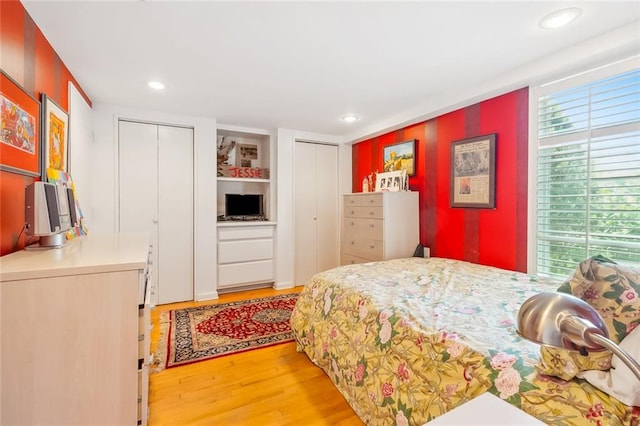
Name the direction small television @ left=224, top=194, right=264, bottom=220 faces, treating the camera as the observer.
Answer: facing the viewer

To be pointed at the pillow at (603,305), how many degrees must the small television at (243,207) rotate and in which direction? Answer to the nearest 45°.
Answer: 0° — it already faces it

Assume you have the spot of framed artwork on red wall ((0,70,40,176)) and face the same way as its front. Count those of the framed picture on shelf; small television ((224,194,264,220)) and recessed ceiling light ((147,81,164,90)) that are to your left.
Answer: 3

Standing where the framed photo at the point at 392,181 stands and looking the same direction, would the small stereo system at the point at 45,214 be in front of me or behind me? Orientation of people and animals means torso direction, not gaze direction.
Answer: in front

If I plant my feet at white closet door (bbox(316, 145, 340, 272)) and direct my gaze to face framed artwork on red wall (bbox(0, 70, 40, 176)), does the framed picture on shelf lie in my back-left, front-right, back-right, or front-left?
front-right

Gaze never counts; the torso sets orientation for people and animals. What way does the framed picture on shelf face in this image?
toward the camera

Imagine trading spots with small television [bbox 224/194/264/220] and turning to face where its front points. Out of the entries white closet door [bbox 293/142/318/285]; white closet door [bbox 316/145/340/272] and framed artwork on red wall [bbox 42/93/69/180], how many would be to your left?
2

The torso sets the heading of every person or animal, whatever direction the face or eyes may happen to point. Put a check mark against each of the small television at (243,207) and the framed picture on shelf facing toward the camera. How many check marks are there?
2

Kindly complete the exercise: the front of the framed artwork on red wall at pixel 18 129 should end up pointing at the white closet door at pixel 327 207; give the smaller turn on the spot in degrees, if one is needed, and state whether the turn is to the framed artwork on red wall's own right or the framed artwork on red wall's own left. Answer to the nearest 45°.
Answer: approximately 45° to the framed artwork on red wall's own left

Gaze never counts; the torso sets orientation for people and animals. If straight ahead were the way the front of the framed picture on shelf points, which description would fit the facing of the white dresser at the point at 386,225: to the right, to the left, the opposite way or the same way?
to the right

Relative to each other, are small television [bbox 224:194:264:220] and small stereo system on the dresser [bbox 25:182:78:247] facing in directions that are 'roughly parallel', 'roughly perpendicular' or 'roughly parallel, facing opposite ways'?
roughly perpendicular

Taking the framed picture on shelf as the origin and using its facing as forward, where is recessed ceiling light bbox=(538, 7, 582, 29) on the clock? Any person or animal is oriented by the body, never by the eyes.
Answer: The recessed ceiling light is roughly at 11 o'clock from the framed picture on shelf.

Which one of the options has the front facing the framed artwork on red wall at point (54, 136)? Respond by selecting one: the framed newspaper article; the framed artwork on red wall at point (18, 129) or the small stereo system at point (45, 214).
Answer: the framed newspaper article

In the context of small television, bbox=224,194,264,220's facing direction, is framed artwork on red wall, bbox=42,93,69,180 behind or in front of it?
in front

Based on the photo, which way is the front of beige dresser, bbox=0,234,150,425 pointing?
to the viewer's right

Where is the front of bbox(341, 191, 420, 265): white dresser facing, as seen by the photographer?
facing the viewer and to the left of the viewer

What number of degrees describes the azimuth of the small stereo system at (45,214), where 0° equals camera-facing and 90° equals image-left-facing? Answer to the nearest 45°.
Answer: approximately 315°

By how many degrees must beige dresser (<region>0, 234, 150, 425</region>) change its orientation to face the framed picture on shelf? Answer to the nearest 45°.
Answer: approximately 45° to its left
